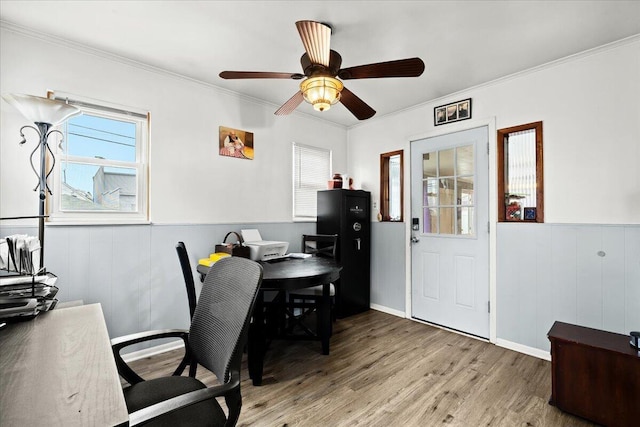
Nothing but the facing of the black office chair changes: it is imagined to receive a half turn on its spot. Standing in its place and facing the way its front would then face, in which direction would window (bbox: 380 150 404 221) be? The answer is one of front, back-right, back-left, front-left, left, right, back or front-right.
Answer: front

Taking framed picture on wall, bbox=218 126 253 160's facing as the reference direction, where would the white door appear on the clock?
The white door is roughly at 11 o'clock from the framed picture on wall.

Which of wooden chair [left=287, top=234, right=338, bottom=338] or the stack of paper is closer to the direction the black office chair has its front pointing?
the stack of paper

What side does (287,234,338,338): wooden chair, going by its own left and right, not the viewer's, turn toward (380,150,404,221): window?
back

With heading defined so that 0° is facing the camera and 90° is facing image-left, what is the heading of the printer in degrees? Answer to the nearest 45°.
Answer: approximately 315°

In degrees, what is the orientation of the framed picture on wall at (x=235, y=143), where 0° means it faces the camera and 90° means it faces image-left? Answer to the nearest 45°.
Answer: approximately 315°

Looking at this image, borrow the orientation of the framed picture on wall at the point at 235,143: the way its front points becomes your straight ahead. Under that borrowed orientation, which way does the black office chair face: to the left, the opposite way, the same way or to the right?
to the right

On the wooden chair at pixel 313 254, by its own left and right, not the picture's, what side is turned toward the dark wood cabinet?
left
